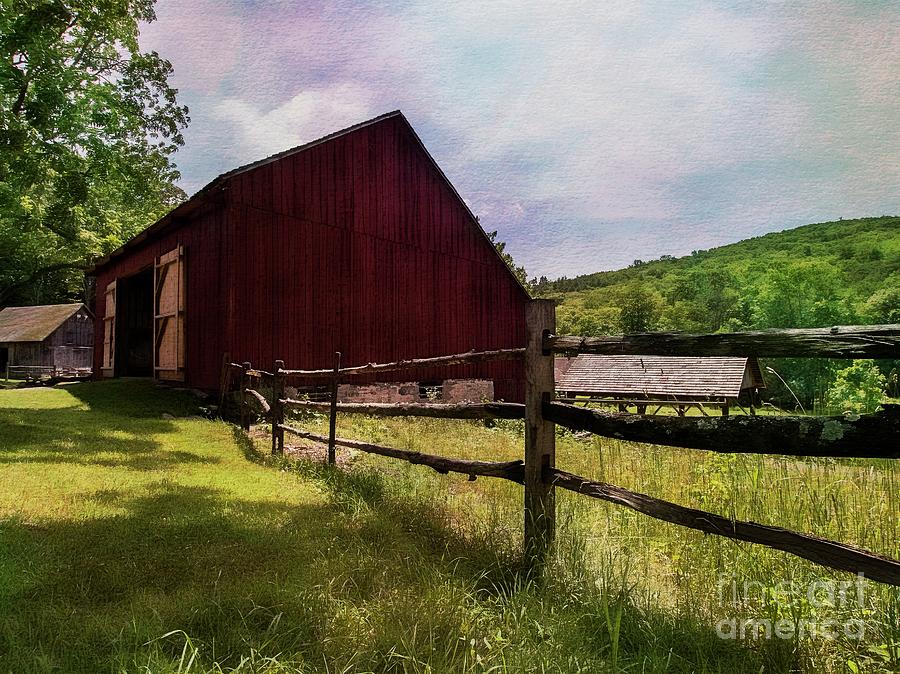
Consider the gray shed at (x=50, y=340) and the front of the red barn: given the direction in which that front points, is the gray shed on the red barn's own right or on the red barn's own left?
on the red barn's own right

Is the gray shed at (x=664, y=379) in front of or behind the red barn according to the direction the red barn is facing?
behind

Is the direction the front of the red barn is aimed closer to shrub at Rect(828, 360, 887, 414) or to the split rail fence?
the split rail fence

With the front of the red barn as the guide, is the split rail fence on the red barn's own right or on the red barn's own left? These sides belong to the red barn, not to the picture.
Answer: on the red barn's own left

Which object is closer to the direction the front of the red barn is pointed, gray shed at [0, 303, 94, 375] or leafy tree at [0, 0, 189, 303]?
the leafy tree
